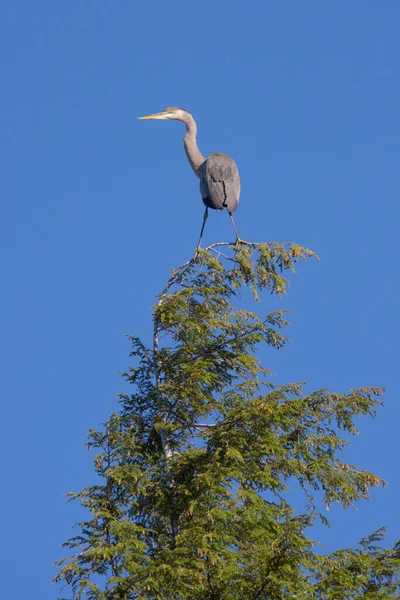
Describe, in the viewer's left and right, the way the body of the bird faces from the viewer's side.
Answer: facing away from the viewer and to the left of the viewer
